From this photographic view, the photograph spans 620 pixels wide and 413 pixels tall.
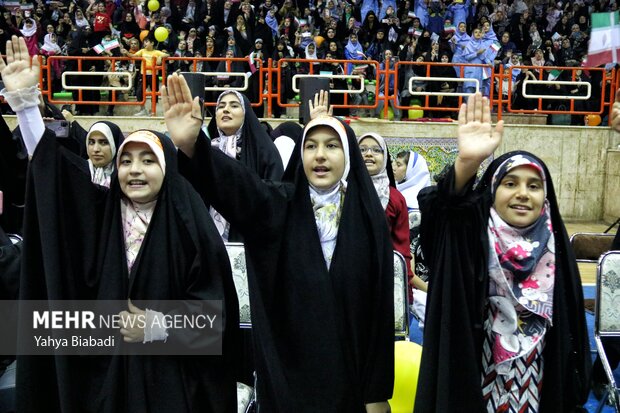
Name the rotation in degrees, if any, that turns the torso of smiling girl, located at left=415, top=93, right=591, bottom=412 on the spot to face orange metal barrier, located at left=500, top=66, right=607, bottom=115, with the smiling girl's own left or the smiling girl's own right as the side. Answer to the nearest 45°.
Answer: approximately 180°

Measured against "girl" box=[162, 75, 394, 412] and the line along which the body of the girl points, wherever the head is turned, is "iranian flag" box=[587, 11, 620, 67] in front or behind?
behind

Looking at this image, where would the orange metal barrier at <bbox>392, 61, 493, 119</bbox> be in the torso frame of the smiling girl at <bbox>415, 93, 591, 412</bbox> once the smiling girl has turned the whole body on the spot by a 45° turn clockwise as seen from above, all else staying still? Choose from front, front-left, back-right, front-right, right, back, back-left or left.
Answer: back-right

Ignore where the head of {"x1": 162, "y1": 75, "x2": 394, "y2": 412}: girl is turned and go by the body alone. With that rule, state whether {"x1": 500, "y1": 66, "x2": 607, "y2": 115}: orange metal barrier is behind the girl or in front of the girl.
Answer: behind

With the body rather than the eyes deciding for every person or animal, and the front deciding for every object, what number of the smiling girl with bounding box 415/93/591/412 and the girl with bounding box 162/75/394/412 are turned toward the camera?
2

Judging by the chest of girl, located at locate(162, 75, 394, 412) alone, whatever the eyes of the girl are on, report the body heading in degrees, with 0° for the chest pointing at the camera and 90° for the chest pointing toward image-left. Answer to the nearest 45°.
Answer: approximately 0°

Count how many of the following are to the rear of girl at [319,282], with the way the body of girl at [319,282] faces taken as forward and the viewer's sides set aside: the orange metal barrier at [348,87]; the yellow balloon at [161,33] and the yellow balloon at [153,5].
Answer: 3

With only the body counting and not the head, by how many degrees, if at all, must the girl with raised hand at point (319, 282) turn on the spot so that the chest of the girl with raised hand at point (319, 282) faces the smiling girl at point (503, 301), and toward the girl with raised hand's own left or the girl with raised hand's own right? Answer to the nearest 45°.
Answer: approximately 90° to the girl with raised hand's own left

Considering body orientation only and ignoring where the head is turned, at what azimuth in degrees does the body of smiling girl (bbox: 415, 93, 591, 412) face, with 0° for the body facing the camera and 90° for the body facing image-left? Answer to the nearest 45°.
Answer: approximately 0°

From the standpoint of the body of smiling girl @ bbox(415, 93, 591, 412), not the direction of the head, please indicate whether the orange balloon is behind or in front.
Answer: behind

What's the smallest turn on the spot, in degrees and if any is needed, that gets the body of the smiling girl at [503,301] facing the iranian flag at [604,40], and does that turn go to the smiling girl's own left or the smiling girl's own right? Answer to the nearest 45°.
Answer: approximately 180°
